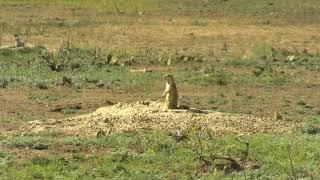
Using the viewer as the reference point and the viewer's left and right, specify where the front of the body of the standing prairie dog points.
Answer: facing to the left of the viewer

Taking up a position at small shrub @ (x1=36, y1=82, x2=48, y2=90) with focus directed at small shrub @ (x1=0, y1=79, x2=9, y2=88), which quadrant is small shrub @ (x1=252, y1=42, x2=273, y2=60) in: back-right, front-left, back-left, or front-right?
back-right

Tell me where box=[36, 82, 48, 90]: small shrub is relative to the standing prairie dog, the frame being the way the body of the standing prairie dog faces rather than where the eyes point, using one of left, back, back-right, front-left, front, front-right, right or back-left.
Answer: front-right

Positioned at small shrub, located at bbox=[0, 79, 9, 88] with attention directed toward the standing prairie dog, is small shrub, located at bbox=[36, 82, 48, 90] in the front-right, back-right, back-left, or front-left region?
front-left
